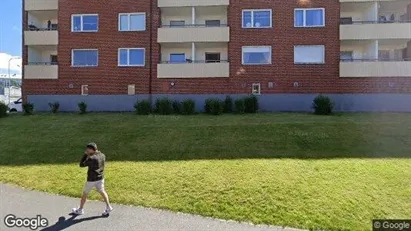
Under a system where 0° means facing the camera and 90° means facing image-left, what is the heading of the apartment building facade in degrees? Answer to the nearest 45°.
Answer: approximately 0°

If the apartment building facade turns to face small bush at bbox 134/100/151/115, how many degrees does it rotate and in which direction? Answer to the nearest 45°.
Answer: approximately 45° to its right

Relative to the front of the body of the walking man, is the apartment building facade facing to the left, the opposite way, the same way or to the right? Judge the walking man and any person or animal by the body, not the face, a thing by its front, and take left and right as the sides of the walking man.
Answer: to the left

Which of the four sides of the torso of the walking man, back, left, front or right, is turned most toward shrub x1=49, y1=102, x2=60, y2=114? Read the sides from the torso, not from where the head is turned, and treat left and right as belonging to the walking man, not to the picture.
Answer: right

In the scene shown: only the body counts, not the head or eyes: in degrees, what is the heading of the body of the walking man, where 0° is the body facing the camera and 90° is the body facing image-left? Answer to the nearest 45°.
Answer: approximately 90°
